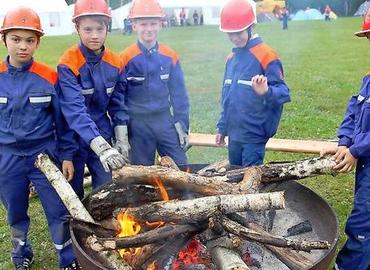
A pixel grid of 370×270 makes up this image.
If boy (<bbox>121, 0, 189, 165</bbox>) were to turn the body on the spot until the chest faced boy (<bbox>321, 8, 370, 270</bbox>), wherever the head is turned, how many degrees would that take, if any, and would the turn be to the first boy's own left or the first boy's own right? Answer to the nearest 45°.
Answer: approximately 45° to the first boy's own left

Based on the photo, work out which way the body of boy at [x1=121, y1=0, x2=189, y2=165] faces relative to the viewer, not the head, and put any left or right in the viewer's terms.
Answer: facing the viewer

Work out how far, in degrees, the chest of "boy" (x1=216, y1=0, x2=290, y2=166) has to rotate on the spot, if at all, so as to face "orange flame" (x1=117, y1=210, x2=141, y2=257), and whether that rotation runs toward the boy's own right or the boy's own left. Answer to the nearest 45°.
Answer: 0° — they already face it

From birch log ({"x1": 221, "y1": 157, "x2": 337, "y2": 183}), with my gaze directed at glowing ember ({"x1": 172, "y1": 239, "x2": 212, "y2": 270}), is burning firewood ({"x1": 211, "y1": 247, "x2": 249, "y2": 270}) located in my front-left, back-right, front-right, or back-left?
front-left

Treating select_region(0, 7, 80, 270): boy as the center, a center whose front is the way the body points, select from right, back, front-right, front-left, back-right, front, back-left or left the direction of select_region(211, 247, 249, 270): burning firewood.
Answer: front-left

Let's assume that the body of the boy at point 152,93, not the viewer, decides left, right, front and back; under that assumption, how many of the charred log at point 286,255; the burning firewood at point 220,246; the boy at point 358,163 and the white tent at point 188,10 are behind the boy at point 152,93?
1

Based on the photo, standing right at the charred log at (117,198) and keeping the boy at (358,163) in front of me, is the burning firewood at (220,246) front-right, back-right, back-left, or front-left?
front-right

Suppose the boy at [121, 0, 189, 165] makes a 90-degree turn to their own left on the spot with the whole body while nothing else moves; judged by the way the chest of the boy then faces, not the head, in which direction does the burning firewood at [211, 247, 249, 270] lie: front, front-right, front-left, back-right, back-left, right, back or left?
right

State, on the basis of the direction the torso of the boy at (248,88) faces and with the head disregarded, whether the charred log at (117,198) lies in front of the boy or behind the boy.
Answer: in front

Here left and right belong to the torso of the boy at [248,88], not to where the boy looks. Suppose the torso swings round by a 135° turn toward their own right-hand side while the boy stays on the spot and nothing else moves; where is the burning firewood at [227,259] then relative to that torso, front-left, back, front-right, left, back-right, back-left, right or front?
back

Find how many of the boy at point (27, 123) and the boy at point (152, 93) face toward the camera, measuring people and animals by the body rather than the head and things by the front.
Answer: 2

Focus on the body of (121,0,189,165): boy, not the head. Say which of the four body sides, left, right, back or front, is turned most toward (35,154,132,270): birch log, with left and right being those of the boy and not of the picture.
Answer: front

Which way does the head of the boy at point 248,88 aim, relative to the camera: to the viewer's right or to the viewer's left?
to the viewer's left

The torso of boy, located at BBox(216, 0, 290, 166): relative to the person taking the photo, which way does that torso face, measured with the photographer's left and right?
facing the viewer and to the left of the viewer

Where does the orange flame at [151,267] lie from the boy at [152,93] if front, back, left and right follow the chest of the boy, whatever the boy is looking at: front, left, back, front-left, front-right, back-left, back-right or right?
front

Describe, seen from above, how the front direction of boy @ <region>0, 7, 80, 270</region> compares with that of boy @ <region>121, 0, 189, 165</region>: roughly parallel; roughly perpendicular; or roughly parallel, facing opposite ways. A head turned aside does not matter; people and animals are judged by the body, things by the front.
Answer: roughly parallel

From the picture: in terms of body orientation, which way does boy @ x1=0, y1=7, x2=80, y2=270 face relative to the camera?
toward the camera

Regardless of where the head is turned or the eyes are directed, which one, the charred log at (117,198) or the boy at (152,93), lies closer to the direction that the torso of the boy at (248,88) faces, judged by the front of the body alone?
the charred log
